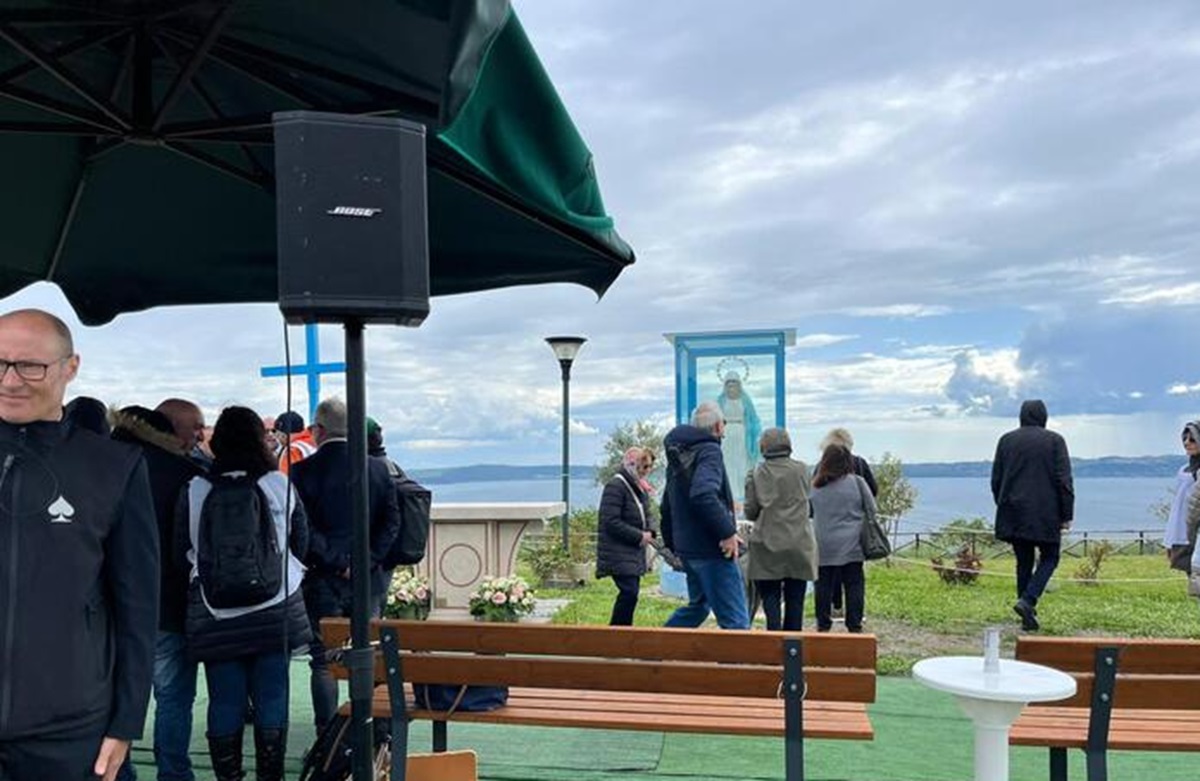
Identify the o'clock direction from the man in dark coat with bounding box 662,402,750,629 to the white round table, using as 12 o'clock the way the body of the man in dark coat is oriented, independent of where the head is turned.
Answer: The white round table is roughly at 4 o'clock from the man in dark coat.

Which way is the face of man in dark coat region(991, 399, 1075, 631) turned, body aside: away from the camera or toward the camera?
away from the camera

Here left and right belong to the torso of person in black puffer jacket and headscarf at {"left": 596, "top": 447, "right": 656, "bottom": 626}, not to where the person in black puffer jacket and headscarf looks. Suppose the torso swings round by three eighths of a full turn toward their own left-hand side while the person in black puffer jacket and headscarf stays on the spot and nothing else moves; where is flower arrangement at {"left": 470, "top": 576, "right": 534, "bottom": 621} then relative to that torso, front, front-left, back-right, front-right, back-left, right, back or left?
back-left

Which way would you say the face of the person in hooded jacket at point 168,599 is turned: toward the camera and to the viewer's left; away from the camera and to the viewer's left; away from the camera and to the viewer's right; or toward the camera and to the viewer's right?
away from the camera and to the viewer's right

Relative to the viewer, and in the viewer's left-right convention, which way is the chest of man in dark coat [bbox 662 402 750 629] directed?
facing away from the viewer and to the right of the viewer

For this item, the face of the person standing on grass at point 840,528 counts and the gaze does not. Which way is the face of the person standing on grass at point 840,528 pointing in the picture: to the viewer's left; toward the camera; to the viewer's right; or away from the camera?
away from the camera

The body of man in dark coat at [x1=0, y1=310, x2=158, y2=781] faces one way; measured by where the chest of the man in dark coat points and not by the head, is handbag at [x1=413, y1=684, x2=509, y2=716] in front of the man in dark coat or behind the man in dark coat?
behind
